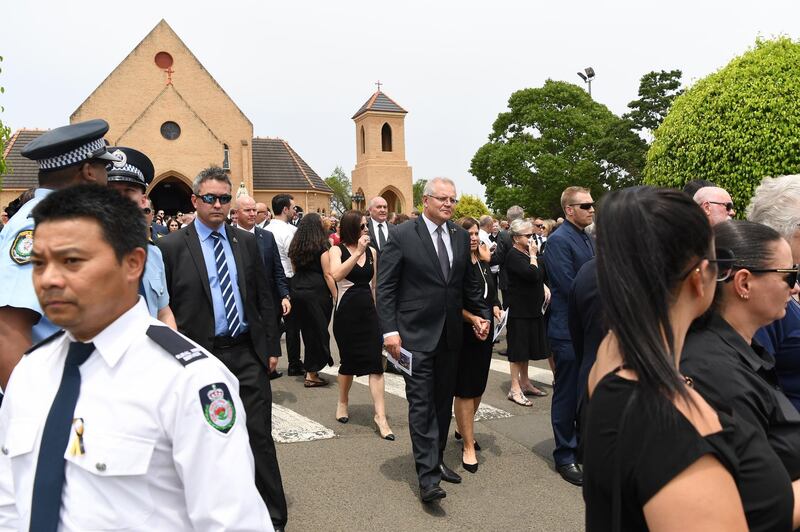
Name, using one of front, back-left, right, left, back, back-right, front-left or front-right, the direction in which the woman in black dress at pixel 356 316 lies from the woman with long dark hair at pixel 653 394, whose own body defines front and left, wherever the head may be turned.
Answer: left

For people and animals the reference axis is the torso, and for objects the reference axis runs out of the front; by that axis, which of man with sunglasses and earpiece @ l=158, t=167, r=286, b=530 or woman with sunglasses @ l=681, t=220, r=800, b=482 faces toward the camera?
the man with sunglasses and earpiece

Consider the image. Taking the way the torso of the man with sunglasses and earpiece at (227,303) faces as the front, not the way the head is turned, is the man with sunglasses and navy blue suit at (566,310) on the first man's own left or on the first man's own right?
on the first man's own left

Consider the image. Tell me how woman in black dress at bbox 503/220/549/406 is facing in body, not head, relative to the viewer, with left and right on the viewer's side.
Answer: facing the viewer and to the right of the viewer

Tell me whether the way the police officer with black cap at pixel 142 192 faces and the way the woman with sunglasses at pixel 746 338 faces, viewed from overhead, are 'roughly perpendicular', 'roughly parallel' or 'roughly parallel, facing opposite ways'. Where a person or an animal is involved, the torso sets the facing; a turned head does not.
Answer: roughly perpendicular

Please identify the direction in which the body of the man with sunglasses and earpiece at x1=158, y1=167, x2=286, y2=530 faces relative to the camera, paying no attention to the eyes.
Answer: toward the camera

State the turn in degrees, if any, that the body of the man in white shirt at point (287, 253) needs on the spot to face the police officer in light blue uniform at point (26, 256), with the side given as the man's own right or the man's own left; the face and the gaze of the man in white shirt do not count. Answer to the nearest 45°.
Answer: approximately 90° to the man's own right

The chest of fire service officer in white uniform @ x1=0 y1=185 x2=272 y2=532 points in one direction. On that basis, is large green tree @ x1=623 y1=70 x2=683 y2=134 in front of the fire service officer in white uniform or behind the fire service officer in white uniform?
behind

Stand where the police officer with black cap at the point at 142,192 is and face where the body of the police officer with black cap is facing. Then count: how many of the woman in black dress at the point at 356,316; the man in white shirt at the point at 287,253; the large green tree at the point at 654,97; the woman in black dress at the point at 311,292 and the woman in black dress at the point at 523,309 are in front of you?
0

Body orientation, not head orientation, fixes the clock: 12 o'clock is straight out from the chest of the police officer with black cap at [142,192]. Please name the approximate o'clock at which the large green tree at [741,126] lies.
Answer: The large green tree is roughly at 7 o'clock from the police officer with black cap.

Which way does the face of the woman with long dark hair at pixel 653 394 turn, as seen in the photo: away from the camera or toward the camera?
away from the camera

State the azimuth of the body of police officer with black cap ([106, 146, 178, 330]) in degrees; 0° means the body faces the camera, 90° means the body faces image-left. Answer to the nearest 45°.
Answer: approximately 45°
